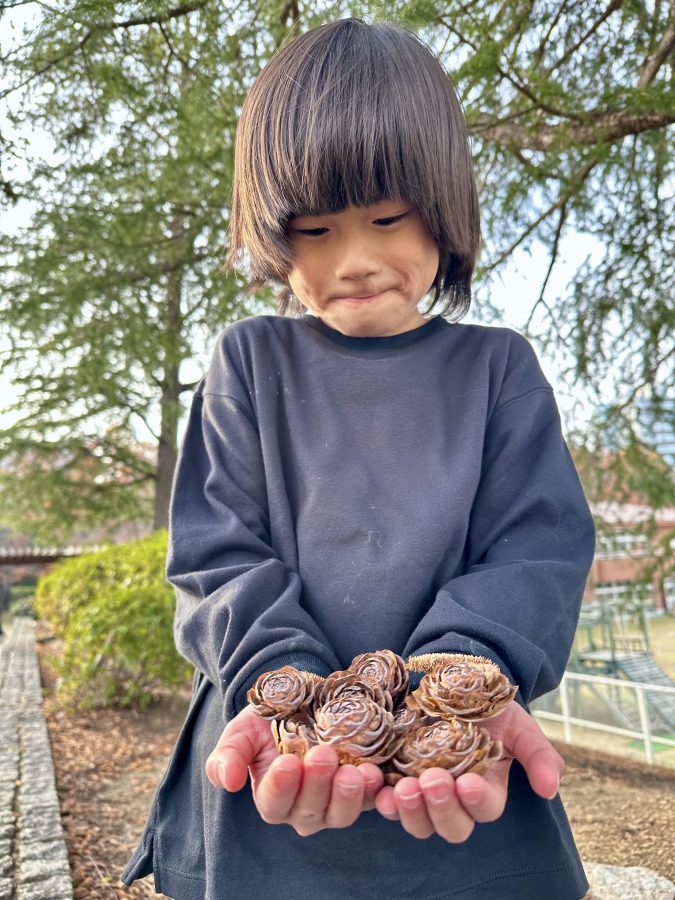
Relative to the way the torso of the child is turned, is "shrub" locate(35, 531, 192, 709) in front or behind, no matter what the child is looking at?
behind

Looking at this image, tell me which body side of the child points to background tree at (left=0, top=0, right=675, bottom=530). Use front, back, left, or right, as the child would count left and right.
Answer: back

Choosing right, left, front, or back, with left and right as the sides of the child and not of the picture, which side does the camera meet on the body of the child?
front

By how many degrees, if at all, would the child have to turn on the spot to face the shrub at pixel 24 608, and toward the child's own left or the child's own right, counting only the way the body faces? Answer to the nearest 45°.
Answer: approximately 135° to the child's own right

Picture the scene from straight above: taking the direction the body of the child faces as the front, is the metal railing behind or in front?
behind

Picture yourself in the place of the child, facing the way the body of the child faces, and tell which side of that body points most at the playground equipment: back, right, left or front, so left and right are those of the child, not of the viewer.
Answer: back
